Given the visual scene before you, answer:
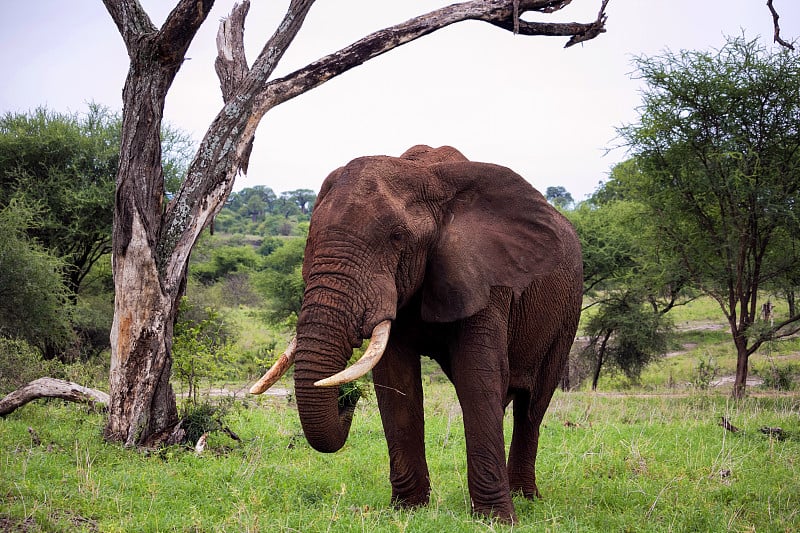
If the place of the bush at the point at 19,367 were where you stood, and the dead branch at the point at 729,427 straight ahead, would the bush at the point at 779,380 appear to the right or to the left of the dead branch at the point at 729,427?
left

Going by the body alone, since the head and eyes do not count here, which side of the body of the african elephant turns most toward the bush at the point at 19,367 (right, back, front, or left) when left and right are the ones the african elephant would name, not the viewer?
right

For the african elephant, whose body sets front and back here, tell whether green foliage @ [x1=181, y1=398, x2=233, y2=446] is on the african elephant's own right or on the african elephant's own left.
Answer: on the african elephant's own right

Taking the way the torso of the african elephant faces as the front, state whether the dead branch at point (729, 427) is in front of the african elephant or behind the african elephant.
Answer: behind

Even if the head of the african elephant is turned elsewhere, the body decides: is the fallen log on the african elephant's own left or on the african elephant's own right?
on the african elephant's own right

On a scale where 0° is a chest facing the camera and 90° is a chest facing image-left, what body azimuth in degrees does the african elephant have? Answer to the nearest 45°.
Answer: approximately 45°

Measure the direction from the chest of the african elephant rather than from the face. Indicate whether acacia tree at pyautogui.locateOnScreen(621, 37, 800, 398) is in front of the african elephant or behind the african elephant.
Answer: behind
